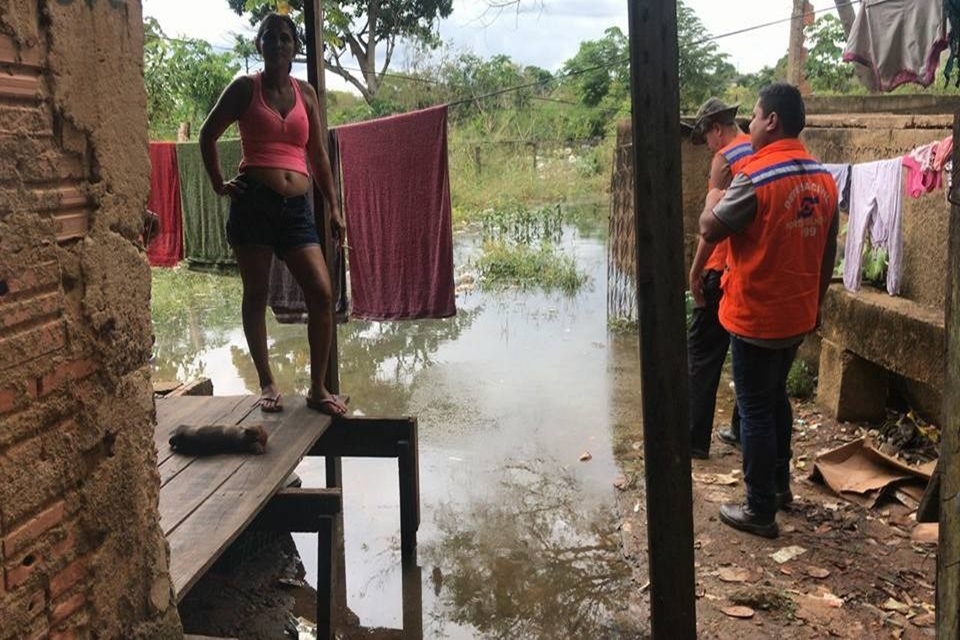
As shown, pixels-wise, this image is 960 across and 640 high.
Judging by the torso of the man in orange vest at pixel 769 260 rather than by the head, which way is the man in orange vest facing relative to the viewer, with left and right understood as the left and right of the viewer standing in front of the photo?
facing away from the viewer and to the left of the viewer

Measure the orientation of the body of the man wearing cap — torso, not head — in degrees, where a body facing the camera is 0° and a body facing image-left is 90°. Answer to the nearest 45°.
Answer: approximately 90°

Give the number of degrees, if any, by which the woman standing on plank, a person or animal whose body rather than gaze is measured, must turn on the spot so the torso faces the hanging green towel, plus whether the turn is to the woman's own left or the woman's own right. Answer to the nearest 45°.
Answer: approximately 180°

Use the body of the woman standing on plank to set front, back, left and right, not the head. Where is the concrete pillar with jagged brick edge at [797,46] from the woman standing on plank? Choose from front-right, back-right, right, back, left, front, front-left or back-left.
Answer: back-left

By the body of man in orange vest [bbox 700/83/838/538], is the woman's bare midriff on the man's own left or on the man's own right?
on the man's own left

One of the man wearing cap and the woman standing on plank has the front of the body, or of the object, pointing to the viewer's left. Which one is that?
the man wearing cap

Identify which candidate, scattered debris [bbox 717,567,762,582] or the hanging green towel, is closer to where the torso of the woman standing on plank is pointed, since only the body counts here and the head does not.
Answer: the scattered debris

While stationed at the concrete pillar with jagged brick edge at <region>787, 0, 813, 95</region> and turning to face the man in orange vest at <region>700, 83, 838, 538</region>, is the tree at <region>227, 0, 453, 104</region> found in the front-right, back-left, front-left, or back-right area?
back-right
